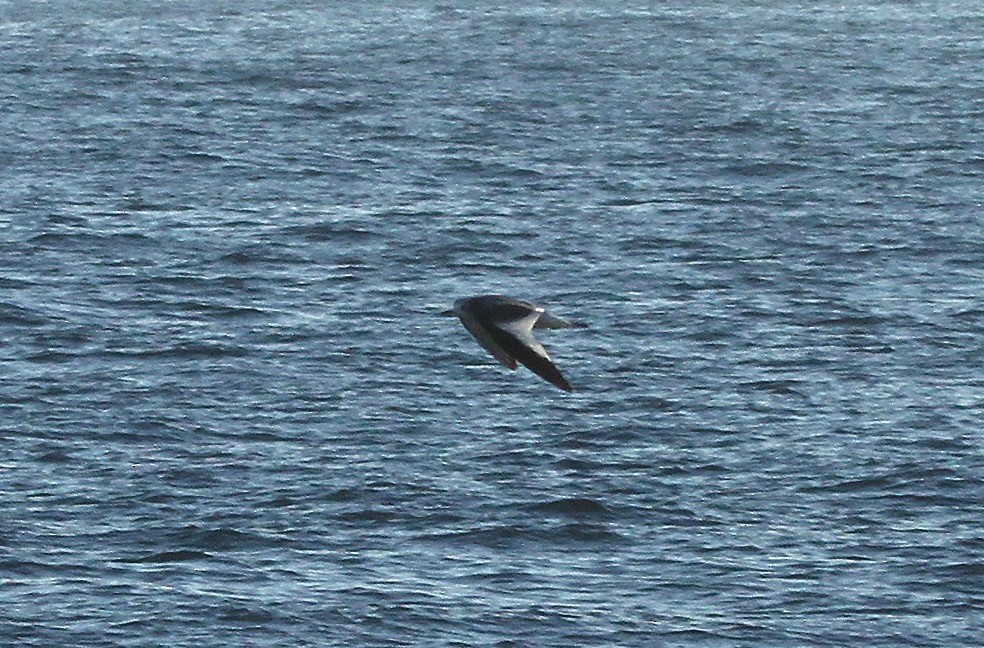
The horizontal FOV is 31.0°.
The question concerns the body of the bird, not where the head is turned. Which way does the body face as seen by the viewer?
to the viewer's left
